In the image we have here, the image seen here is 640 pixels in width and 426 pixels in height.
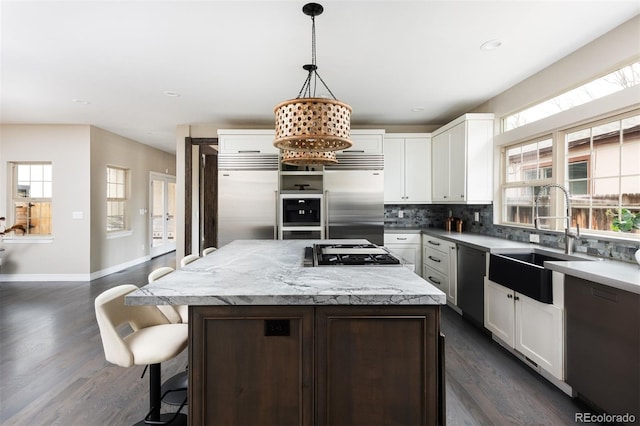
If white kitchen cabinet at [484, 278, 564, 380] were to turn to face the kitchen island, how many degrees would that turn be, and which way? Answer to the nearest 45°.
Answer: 0° — it already faces it

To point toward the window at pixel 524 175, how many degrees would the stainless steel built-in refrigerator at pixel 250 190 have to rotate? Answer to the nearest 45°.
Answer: approximately 45° to its left

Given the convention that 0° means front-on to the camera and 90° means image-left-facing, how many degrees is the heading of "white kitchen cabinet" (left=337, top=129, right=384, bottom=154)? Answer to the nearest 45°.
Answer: approximately 0°

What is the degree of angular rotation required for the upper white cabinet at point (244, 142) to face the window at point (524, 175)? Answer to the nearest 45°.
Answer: approximately 45° to its left

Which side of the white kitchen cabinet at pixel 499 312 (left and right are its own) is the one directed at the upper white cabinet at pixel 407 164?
right

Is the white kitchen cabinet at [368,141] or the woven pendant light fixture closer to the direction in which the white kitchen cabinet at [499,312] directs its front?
the woven pendant light fixture

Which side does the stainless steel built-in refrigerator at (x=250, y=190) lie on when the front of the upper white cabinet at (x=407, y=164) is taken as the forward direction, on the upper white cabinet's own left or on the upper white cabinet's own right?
on the upper white cabinet's own right

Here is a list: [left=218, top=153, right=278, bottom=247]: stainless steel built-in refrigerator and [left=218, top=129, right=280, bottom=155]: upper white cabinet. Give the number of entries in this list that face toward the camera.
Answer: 2
